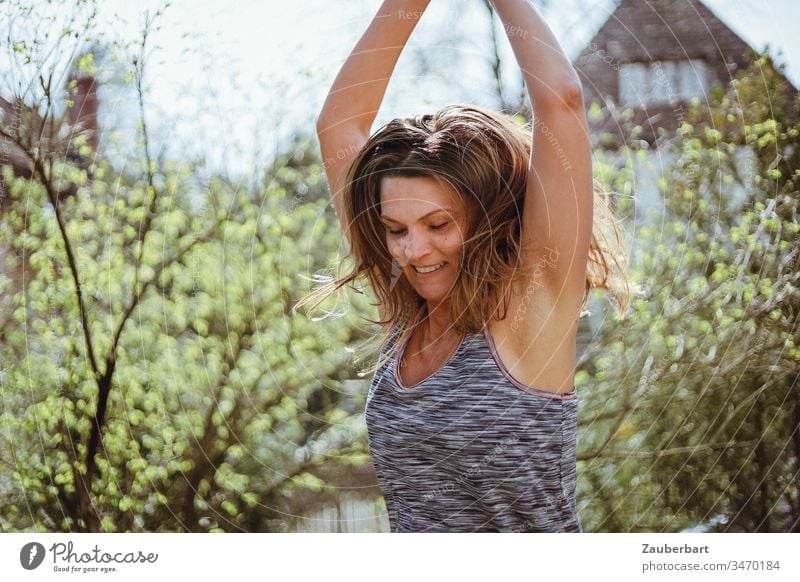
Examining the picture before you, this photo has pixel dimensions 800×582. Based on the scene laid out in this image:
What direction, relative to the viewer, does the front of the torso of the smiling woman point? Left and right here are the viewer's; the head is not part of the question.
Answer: facing the viewer and to the left of the viewer

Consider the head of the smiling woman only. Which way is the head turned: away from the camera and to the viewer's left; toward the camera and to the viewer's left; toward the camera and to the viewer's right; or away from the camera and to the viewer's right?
toward the camera and to the viewer's left
